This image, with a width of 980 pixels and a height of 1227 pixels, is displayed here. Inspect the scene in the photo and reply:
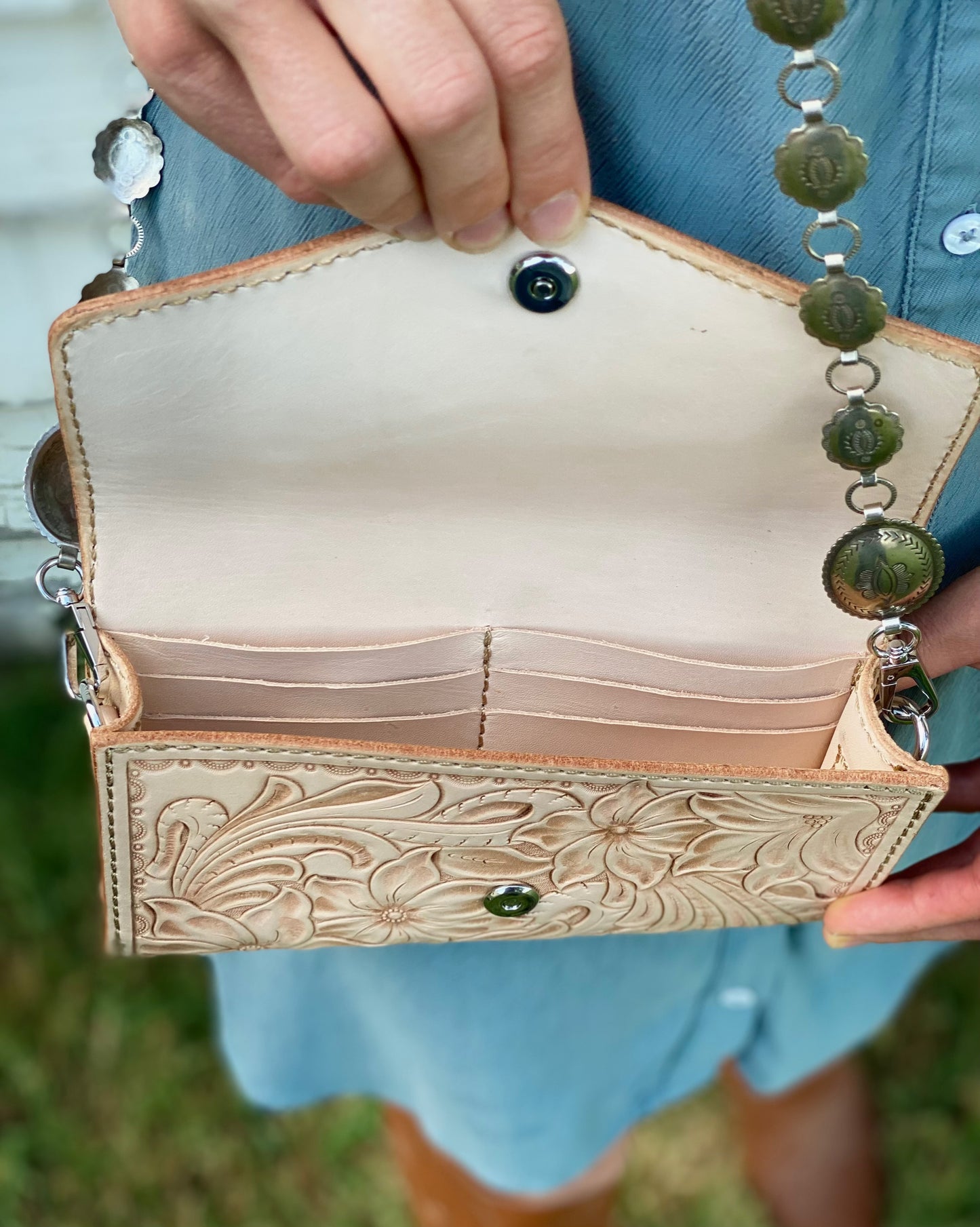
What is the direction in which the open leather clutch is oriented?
toward the camera
